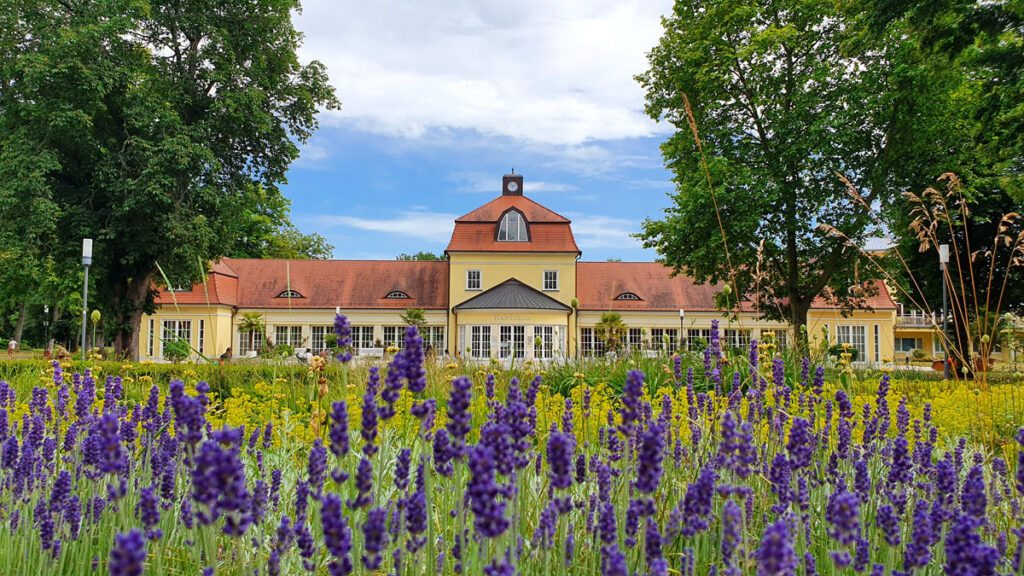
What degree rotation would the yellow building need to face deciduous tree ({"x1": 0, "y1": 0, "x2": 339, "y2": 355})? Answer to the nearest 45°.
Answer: approximately 45° to its right

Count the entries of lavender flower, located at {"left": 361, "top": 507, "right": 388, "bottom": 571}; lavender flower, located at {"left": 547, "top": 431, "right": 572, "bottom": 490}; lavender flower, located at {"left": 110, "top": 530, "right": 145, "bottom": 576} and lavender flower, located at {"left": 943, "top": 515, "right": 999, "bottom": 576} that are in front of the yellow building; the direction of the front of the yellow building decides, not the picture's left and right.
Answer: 4

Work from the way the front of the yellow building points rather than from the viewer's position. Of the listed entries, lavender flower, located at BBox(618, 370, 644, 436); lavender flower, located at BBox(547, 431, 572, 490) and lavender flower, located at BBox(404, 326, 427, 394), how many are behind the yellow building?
0

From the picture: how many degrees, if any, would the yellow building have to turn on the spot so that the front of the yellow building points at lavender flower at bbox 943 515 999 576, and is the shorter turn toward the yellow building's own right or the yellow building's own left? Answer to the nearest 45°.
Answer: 0° — it already faces it

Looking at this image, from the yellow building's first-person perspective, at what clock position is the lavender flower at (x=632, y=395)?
The lavender flower is roughly at 12 o'clock from the yellow building.

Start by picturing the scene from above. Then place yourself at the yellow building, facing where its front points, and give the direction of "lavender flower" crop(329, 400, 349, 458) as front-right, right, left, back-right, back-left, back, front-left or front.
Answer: front

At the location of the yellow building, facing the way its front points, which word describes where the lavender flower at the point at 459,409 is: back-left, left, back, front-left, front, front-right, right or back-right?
front

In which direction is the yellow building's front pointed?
toward the camera

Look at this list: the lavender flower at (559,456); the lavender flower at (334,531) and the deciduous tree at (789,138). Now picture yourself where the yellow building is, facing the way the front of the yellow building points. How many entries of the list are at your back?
0

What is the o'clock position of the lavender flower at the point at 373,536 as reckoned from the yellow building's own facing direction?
The lavender flower is roughly at 12 o'clock from the yellow building.

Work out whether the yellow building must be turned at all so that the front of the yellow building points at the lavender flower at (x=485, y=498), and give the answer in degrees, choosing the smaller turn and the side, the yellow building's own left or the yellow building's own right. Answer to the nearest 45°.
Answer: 0° — it already faces it

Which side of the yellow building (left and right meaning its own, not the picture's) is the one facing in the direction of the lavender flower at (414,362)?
front

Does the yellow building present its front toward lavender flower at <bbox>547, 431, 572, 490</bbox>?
yes

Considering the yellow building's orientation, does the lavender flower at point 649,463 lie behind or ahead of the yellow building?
ahead

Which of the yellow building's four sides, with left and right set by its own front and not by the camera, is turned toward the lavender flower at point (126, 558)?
front
